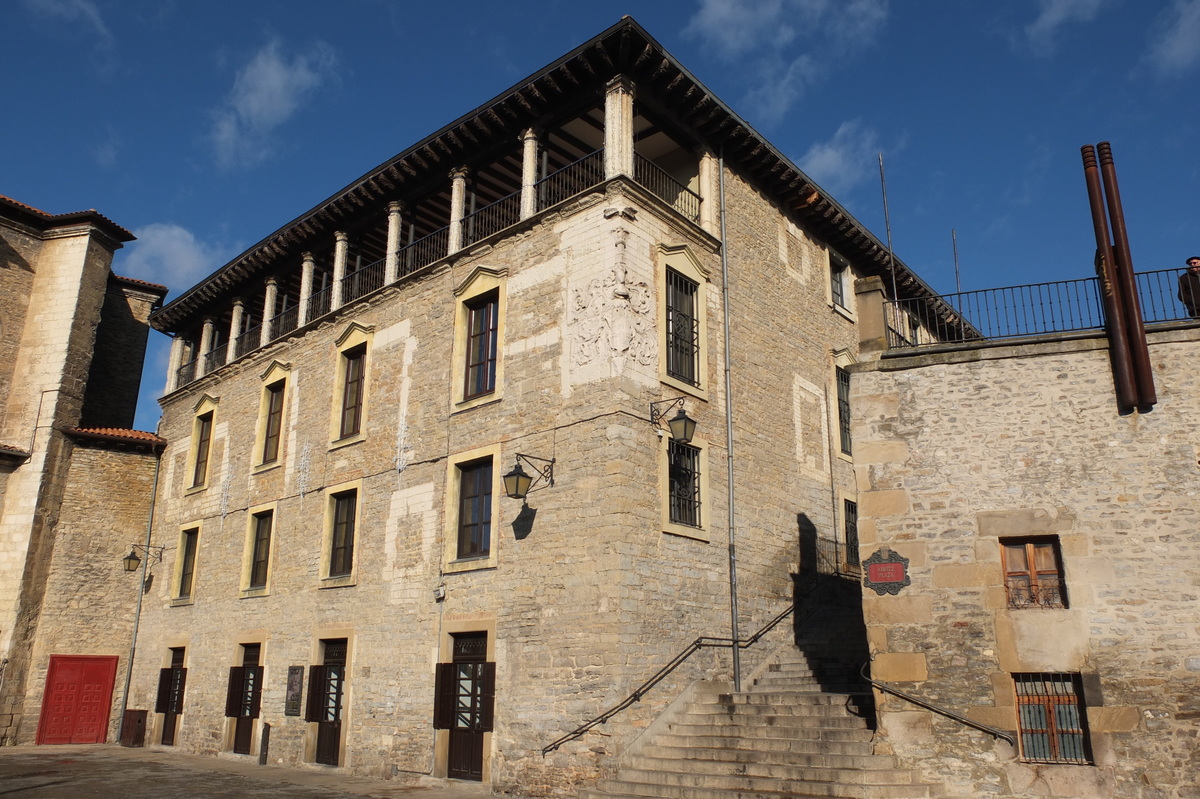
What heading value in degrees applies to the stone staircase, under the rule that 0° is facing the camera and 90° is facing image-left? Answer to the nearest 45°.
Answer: approximately 0°

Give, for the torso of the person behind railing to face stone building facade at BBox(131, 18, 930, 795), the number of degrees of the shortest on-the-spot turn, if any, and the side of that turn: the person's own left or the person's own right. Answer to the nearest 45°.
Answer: approximately 90° to the person's own right

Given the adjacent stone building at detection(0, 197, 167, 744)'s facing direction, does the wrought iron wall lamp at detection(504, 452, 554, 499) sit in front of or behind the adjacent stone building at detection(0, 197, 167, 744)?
in front

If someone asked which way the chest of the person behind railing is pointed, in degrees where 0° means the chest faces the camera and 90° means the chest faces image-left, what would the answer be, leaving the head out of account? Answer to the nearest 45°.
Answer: approximately 0°

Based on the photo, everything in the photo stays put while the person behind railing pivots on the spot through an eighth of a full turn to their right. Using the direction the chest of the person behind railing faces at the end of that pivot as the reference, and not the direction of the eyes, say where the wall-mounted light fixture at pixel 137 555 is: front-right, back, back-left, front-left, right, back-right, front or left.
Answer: front-right

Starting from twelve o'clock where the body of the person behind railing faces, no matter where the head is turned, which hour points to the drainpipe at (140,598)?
The drainpipe is roughly at 3 o'clock from the person behind railing.

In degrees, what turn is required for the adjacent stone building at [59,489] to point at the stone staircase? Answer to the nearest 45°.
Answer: approximately 45° to its left

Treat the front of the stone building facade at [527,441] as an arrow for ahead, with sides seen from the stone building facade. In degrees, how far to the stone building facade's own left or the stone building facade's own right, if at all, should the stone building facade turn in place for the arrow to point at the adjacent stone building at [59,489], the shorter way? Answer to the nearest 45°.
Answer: approximately 90° to the stone building facade's own right

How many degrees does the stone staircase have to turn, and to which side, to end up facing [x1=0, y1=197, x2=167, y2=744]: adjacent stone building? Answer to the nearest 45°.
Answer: approximately 135° to its right
